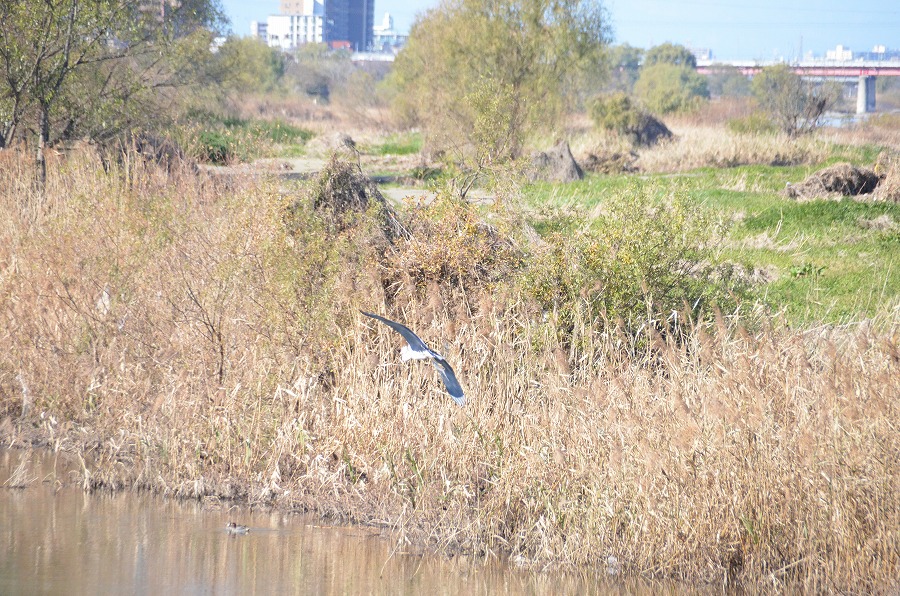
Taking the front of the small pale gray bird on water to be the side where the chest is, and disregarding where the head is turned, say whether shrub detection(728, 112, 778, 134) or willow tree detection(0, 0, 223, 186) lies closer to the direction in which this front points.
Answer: the willow tree

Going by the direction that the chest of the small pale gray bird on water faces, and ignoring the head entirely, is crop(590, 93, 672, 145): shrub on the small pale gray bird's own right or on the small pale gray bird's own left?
on the small pale gray bird's own right

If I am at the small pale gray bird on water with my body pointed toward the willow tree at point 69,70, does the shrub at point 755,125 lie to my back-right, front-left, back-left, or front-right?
front-right

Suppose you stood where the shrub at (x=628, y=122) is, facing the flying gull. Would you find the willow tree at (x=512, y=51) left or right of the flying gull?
right

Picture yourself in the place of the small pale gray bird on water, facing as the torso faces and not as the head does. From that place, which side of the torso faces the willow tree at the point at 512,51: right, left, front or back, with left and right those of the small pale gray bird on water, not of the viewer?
right

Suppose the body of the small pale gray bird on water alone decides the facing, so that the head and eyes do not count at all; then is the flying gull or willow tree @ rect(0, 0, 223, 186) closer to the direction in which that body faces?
the willow tree

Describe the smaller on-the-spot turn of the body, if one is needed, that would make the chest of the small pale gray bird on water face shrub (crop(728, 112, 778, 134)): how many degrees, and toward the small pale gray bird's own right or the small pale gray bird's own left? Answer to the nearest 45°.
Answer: approximately 135° to the small pale gray bird's own right

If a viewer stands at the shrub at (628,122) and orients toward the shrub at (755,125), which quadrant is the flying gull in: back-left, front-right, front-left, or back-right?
back-right

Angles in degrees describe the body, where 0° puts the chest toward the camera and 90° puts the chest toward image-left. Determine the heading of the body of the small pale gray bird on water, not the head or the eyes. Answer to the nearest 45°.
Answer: approximately 90°
